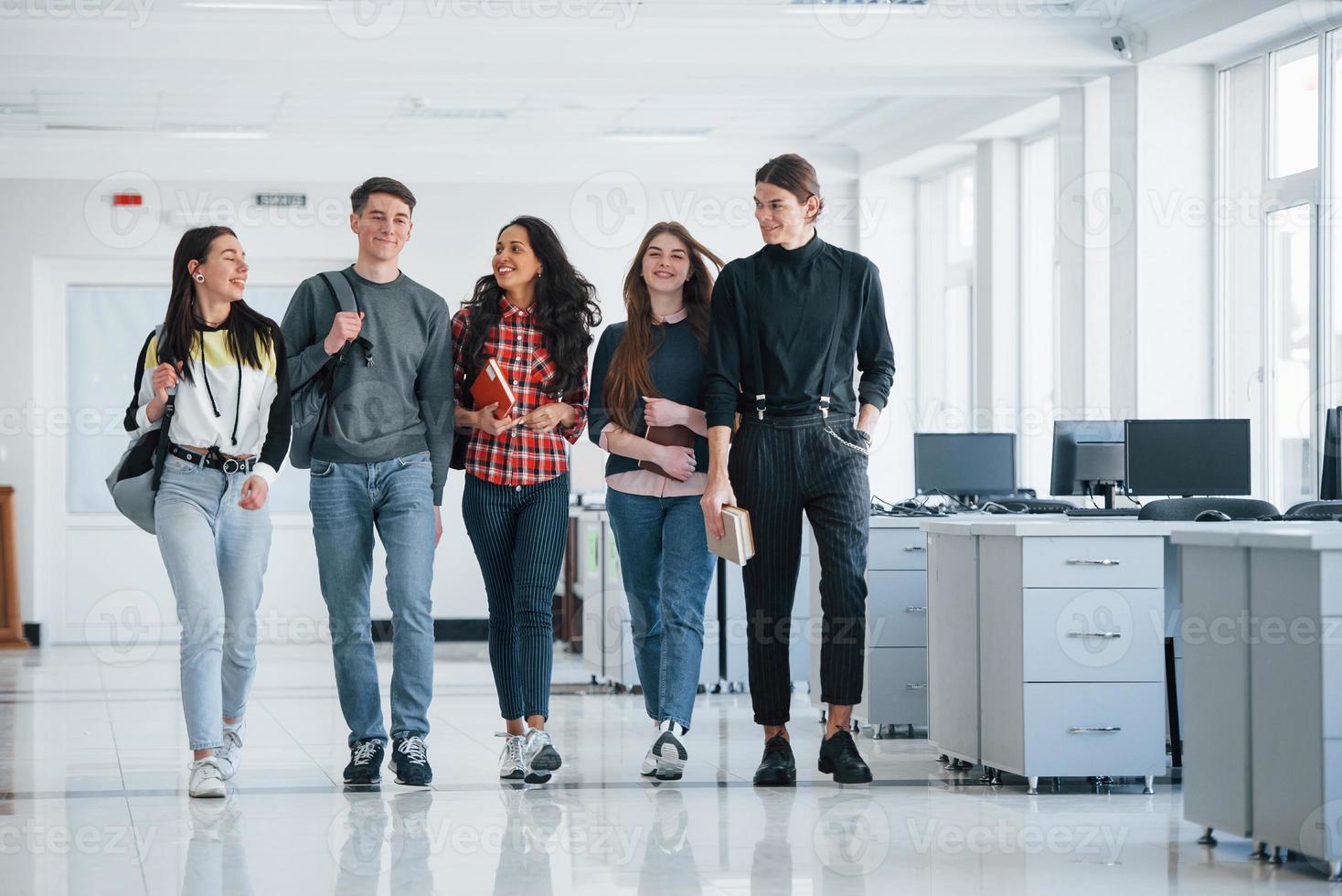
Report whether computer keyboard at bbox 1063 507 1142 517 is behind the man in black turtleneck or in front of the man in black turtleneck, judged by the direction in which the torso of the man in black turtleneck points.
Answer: behind

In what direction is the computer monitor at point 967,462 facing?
toward the camera

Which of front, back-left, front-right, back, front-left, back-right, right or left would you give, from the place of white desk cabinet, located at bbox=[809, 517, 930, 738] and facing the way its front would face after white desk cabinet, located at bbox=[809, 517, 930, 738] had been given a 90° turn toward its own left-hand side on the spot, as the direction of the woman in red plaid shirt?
back-right

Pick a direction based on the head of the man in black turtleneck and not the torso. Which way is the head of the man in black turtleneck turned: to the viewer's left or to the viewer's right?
to the viewer's left

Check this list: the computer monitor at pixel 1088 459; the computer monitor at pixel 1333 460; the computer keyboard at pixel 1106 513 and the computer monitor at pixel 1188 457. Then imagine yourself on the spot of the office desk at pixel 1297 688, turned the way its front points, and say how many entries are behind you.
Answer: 4

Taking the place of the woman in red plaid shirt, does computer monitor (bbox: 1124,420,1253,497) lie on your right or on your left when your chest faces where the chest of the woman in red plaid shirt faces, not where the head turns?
on your left

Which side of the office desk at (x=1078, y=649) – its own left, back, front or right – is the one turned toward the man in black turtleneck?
right

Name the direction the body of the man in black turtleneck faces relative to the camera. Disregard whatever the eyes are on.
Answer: toward the camera

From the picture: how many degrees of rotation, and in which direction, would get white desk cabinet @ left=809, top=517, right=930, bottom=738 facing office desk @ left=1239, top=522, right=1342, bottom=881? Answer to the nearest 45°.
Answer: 0° — it already faces it

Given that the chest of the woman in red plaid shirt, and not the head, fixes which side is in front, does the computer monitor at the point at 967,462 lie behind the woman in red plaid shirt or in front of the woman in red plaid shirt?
behind

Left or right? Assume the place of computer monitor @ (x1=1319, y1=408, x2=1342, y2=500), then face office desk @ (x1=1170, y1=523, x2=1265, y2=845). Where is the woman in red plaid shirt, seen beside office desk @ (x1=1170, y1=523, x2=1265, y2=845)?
right

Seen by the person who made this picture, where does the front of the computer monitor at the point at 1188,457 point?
facing the viewer

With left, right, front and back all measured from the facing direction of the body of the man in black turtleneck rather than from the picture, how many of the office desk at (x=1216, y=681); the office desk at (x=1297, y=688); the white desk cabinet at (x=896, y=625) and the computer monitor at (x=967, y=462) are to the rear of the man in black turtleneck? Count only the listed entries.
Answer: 2

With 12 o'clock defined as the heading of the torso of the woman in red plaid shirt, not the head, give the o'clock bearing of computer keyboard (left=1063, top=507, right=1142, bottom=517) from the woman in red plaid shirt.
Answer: The computer keyboard is roughly at 8 o'clock from the woman in red plaid shirt.

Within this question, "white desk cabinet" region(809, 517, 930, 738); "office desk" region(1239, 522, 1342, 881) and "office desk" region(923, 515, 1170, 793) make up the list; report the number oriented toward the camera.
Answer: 3
